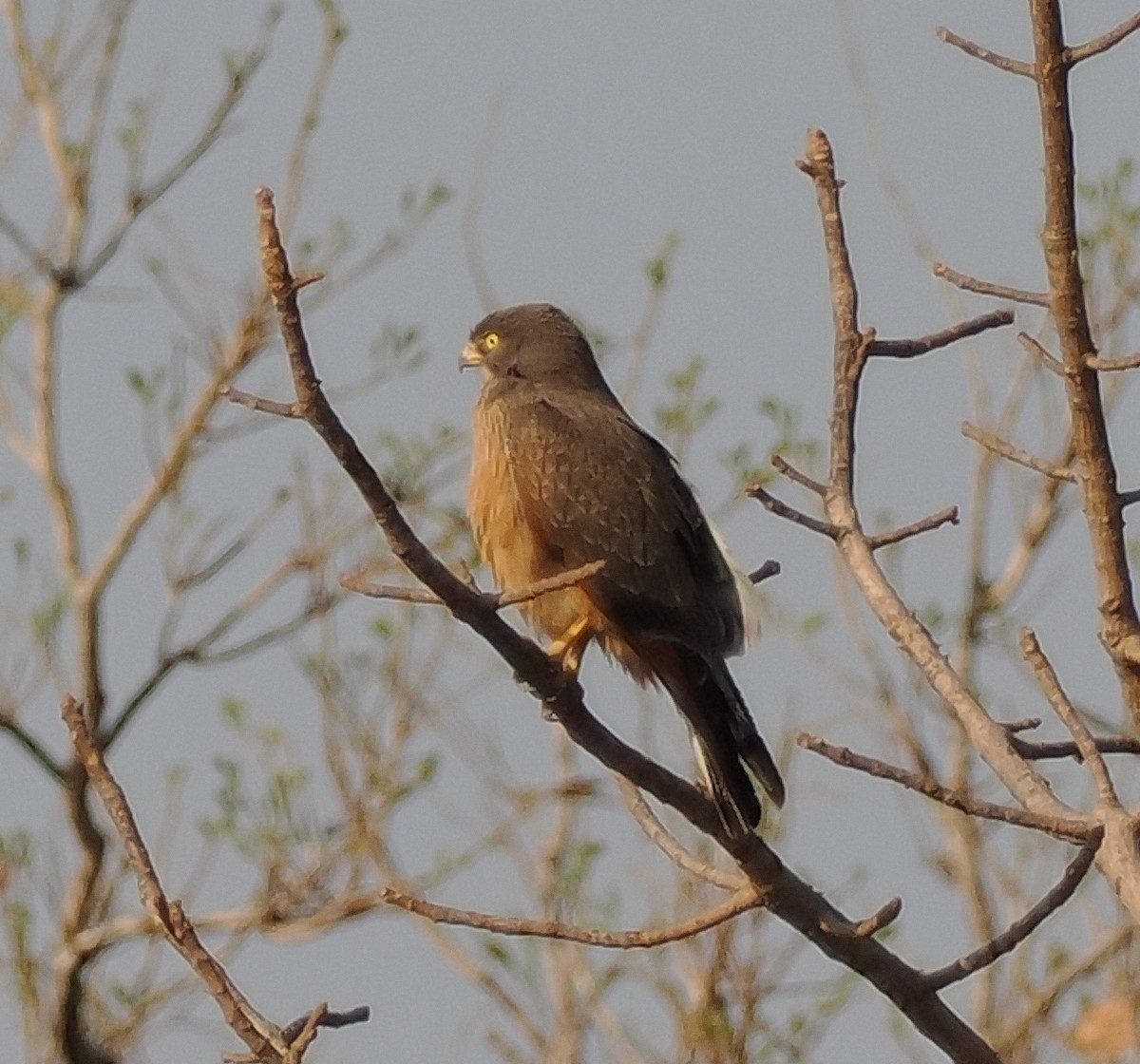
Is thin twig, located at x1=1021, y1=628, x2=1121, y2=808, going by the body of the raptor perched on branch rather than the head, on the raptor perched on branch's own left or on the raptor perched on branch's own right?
on the raptor perched on branch's own right

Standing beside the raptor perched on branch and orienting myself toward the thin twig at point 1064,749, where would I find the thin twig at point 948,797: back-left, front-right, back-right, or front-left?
front-right

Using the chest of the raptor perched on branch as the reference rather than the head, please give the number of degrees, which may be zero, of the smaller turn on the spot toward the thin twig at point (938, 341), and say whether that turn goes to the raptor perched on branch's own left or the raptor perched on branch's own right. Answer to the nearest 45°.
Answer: approximately 135° to the raptor perched on branch's own left

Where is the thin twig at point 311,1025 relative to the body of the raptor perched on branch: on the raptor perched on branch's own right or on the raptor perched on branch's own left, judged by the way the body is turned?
on the raptor perched on branch's own left

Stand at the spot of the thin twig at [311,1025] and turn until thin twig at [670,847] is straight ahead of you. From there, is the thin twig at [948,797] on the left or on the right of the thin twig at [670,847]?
right

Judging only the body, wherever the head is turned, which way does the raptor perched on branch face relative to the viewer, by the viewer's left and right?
facing to the left of the viewer

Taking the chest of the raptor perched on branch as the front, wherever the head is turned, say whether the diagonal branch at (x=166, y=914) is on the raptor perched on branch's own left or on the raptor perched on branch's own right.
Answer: on the raptor perched on branch's own left
